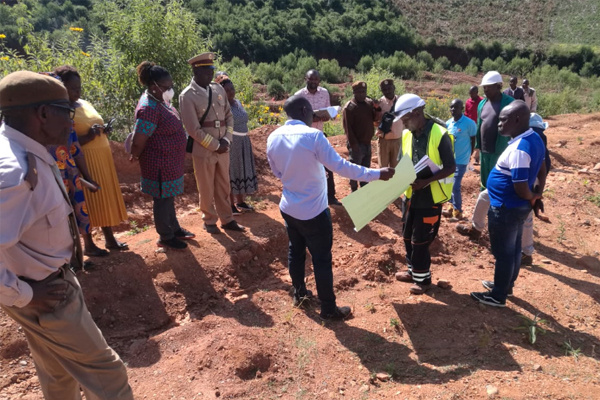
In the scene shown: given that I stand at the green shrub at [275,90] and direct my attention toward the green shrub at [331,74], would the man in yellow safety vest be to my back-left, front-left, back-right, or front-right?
back-right

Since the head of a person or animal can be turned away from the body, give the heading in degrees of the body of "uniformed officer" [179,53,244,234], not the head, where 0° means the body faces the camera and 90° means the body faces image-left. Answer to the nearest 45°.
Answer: approximately 315°

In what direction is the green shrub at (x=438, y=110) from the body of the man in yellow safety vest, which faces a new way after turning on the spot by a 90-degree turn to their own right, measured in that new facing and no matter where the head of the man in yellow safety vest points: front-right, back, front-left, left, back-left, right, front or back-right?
front-right

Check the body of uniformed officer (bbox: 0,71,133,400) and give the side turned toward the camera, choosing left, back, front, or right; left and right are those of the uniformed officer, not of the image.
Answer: right

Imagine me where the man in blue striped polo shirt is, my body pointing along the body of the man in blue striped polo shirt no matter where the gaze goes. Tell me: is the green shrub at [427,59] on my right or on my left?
on my right

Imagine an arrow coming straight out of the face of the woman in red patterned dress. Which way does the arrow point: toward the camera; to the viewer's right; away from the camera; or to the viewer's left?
to the viewer's right

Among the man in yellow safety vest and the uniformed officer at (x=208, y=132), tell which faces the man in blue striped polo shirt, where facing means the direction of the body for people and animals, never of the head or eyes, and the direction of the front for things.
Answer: the uniformed officer

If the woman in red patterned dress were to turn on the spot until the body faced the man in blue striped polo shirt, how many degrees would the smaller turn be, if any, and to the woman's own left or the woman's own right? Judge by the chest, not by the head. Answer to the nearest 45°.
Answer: approximately 45° to the woman's own right

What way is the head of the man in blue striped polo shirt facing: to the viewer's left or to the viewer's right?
to the viewer's left

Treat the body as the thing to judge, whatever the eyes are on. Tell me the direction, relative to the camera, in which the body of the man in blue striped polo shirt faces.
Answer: to the viewer's left

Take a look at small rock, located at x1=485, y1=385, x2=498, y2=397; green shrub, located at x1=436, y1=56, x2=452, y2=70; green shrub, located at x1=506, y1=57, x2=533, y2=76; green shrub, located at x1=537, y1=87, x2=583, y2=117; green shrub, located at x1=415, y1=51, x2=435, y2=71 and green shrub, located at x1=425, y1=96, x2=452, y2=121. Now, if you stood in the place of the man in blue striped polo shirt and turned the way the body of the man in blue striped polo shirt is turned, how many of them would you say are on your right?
5

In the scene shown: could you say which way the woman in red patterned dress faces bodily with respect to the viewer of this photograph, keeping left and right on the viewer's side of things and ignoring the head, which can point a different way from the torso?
facing to the right of the viewer
